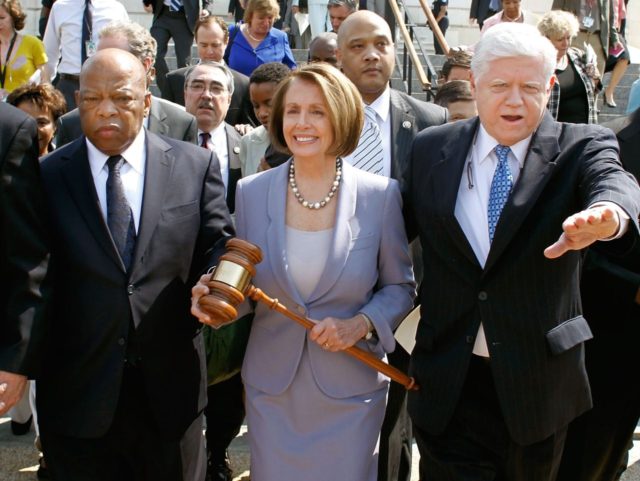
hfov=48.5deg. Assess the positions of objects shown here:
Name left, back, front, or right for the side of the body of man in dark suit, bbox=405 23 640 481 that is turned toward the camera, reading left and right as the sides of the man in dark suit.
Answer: front

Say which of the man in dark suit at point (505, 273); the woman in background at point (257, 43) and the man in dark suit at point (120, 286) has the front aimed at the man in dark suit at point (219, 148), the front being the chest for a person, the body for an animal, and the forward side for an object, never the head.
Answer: the woman in background

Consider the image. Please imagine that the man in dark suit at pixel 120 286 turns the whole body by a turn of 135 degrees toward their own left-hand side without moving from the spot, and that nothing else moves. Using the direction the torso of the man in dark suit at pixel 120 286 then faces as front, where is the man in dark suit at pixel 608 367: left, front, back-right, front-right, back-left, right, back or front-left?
front-right

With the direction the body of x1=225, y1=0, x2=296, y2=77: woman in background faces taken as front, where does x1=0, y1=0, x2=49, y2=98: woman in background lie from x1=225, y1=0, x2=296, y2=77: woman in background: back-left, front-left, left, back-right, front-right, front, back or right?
right

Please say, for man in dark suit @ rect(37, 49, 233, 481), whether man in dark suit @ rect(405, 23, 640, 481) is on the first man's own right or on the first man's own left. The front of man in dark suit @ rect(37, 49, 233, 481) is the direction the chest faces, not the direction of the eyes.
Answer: on the first man's own left

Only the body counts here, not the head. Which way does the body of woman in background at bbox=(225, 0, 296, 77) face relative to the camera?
toward the camera

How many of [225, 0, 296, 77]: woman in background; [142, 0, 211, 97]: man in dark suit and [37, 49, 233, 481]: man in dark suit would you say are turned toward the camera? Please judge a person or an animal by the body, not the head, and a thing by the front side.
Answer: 3

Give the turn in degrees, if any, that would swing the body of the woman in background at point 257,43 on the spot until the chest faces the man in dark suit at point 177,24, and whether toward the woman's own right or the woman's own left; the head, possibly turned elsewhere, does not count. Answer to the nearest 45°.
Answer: approximately 135° to the woman's own right
